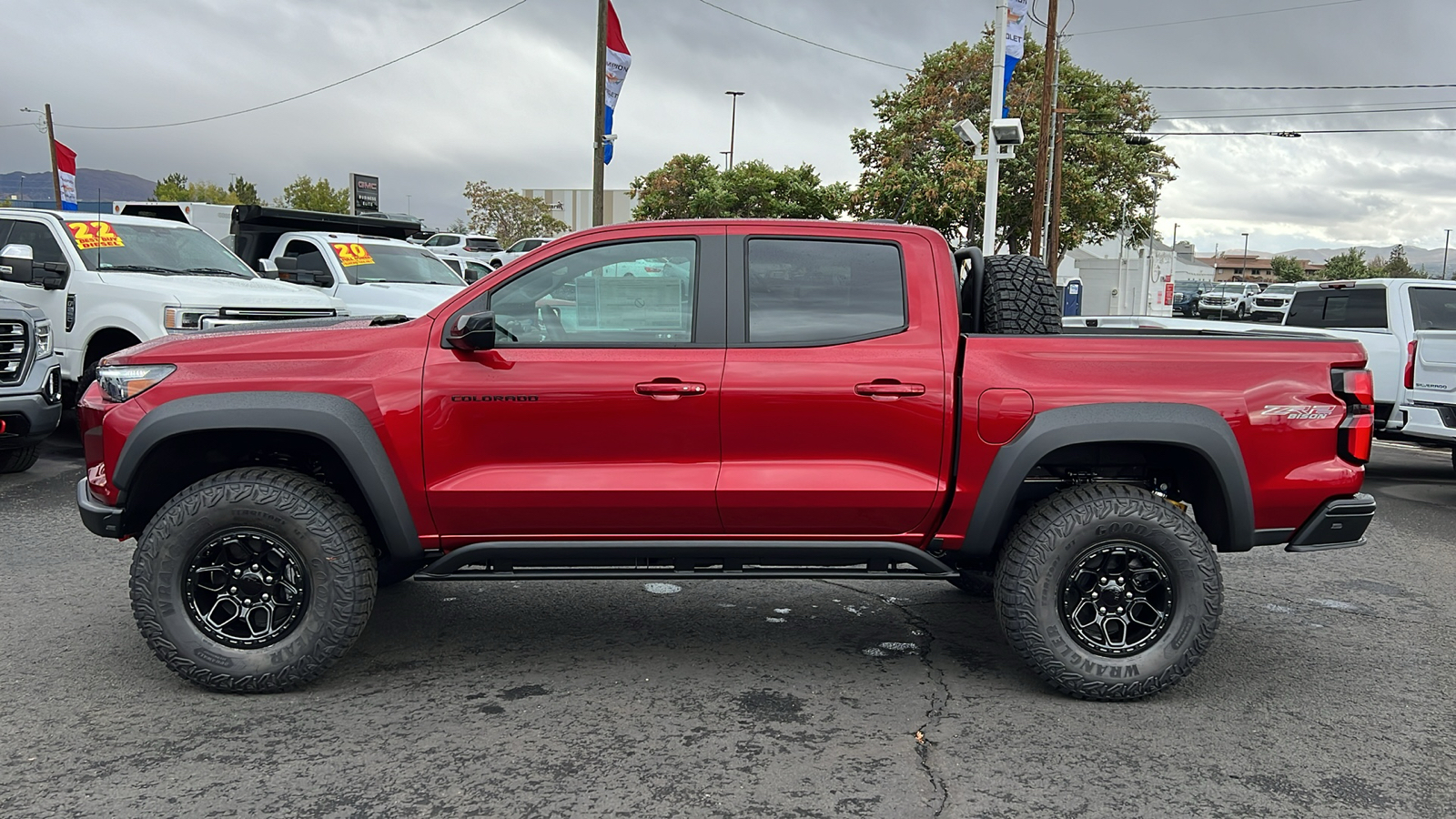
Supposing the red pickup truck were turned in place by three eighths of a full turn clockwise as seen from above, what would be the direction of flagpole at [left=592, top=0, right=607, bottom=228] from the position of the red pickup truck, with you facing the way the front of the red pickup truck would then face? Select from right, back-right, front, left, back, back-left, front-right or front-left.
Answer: front-left

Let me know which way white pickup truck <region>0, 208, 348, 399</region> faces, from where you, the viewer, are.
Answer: facing the viewer and to the right of the viewer

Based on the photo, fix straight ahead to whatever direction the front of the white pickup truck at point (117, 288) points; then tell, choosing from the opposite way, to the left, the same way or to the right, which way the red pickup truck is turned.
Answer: the opposite way

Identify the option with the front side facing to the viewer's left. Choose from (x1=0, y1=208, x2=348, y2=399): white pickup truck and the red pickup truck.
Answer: the red pickup truck

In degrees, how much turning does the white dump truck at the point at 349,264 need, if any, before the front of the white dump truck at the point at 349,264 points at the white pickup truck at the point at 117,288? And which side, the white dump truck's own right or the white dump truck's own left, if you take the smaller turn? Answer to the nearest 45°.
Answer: approximately 90° to the white dump truck's own right

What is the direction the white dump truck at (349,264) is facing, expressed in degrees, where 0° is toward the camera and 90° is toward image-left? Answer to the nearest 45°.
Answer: approximately 315°

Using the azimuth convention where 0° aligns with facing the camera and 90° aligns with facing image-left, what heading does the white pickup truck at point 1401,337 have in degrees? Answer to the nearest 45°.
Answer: approximately 135°

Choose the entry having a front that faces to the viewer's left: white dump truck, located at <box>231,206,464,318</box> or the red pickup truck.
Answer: the red pickup truck

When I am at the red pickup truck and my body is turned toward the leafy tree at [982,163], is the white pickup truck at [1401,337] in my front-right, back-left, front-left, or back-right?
front-right

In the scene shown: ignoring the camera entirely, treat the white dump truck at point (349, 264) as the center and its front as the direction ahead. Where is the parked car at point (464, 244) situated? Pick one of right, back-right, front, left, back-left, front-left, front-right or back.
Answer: back-left

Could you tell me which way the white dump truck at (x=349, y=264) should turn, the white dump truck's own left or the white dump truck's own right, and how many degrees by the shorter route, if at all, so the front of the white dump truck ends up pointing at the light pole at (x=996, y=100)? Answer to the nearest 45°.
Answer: approximately 45° to the white dump truck's own left

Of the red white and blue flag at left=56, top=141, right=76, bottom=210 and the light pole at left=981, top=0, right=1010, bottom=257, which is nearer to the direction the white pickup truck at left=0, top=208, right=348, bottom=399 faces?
the light pole

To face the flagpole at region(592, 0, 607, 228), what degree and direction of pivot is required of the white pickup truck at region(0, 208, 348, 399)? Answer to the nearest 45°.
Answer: approximately 90° to its left

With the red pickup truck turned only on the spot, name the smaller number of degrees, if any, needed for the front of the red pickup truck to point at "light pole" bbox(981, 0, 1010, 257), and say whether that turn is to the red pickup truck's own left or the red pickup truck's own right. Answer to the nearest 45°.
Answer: approximately 90° to the red pickup truck's own right

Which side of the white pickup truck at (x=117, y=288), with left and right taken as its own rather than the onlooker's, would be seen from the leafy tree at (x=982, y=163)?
left

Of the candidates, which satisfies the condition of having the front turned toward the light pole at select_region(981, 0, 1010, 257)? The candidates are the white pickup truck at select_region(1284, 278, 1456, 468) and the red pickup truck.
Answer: the white pickup truck

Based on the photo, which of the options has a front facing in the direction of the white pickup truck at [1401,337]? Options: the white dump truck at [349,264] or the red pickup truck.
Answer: the white dump truck at [349,264]

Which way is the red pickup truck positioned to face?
to the viewer's left

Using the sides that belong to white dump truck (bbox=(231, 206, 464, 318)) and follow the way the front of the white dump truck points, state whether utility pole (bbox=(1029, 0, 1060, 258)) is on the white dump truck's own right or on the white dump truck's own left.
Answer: on the white dump truck's own left

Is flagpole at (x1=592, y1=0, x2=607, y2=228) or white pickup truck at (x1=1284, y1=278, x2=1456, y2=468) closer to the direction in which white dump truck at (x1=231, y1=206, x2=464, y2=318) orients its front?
the white pickup truck
